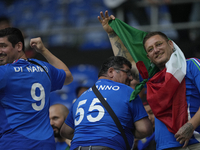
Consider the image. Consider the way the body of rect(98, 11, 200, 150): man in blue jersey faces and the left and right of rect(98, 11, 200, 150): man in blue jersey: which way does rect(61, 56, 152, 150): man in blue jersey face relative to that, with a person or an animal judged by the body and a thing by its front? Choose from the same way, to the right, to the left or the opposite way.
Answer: the opposite way

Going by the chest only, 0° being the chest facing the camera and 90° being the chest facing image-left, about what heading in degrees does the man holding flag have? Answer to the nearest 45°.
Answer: approximately 45°

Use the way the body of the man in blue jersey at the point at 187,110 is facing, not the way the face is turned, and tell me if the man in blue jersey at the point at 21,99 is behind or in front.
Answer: in front

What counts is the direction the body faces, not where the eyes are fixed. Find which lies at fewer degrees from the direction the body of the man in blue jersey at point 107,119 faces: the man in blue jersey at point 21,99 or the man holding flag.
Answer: the man holding flag

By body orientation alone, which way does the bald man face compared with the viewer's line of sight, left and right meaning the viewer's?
facing the viewer and to the left of the viewer

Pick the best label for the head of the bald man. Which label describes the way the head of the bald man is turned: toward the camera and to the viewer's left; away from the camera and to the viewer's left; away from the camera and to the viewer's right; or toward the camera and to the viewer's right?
toward the camera and to the viewer's left

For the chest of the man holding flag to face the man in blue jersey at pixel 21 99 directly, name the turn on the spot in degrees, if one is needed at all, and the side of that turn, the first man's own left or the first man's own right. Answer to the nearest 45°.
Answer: approximately 45° to the first man's own right

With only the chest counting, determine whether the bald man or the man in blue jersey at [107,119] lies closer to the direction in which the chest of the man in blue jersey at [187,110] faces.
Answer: the man in blue jersey

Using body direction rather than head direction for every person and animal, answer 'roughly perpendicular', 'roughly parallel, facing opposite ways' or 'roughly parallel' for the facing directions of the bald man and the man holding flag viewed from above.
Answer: roughly parallel

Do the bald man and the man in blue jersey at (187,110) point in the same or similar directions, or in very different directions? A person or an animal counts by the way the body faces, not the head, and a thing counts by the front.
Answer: same or similar directions

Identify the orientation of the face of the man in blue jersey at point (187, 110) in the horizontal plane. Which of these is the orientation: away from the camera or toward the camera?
toward the camera

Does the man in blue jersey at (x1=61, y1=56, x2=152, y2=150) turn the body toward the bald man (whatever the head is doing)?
no

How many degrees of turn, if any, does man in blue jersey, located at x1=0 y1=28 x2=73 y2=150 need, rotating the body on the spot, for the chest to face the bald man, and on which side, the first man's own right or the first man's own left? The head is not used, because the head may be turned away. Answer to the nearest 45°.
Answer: approximately 45° to the first man's own right

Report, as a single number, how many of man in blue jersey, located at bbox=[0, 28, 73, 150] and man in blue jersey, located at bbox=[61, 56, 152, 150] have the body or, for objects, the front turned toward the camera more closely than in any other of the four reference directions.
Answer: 0
